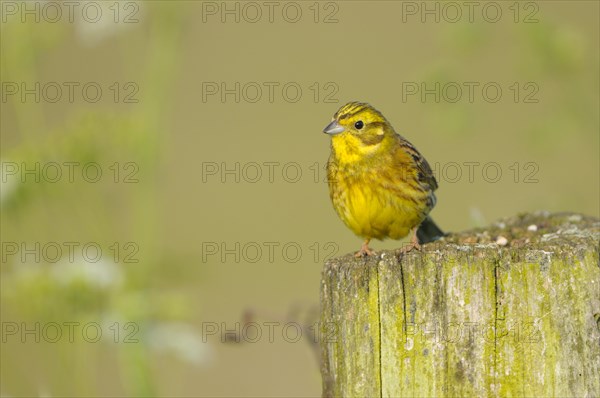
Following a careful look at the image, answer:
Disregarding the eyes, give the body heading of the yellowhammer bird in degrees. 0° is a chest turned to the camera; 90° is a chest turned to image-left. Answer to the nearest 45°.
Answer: approximately 45°

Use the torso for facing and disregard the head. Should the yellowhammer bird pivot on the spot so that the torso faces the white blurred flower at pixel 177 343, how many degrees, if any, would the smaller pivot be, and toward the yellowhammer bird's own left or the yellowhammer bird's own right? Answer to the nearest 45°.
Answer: approximately 90° to the yellowhammer bird's own right
